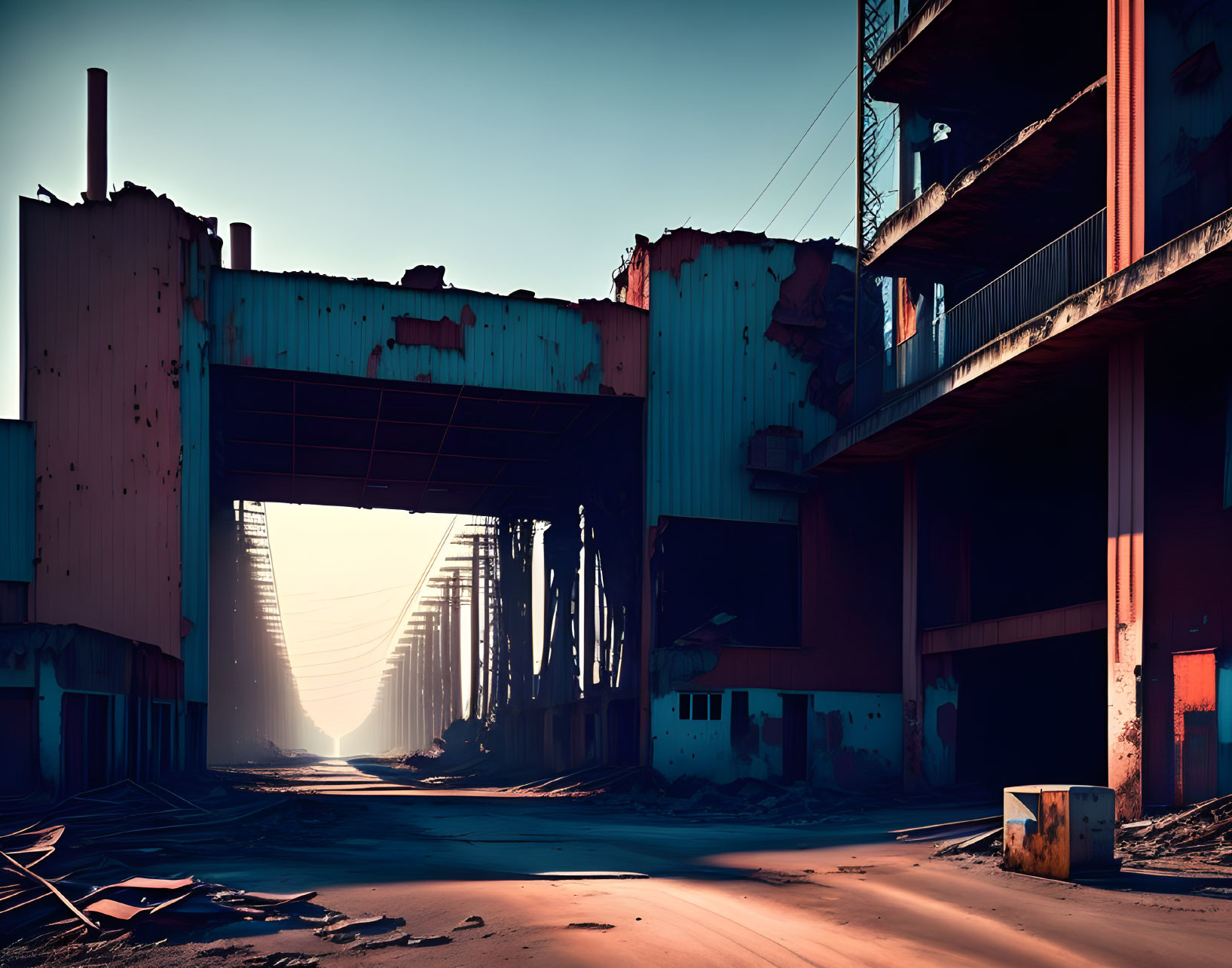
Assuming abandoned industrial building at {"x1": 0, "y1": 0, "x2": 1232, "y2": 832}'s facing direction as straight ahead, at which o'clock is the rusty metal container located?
The rusty metal container is roughly at 12 o'clock from the abandoned industrial building.
